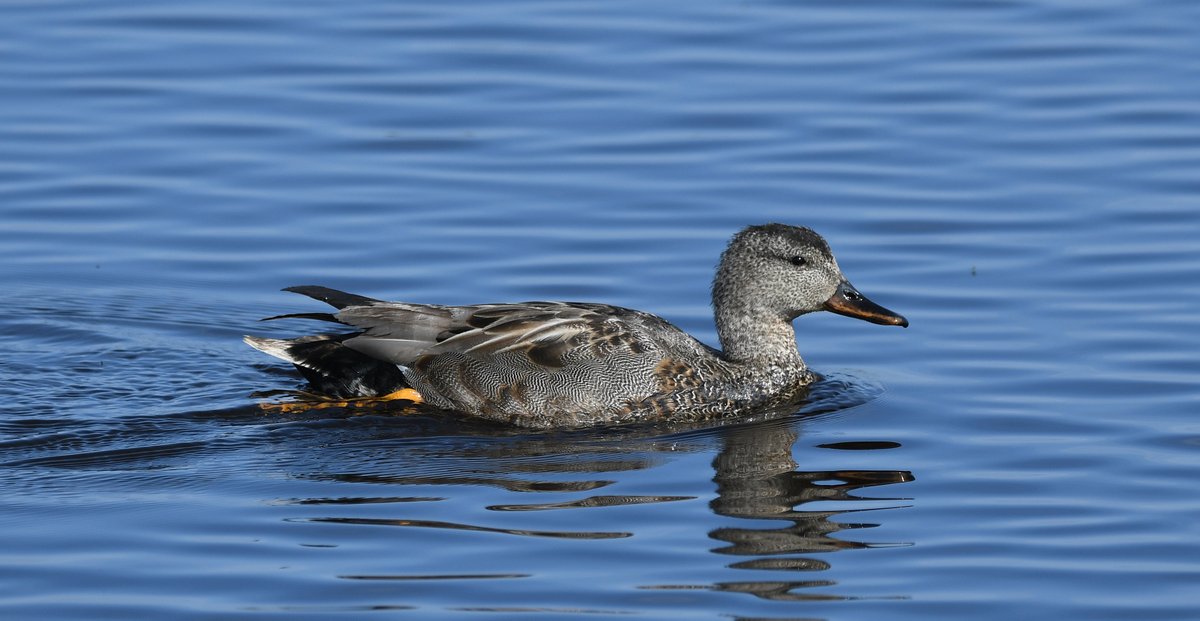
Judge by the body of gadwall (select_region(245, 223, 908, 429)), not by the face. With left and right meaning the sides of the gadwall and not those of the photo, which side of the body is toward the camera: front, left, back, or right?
right
